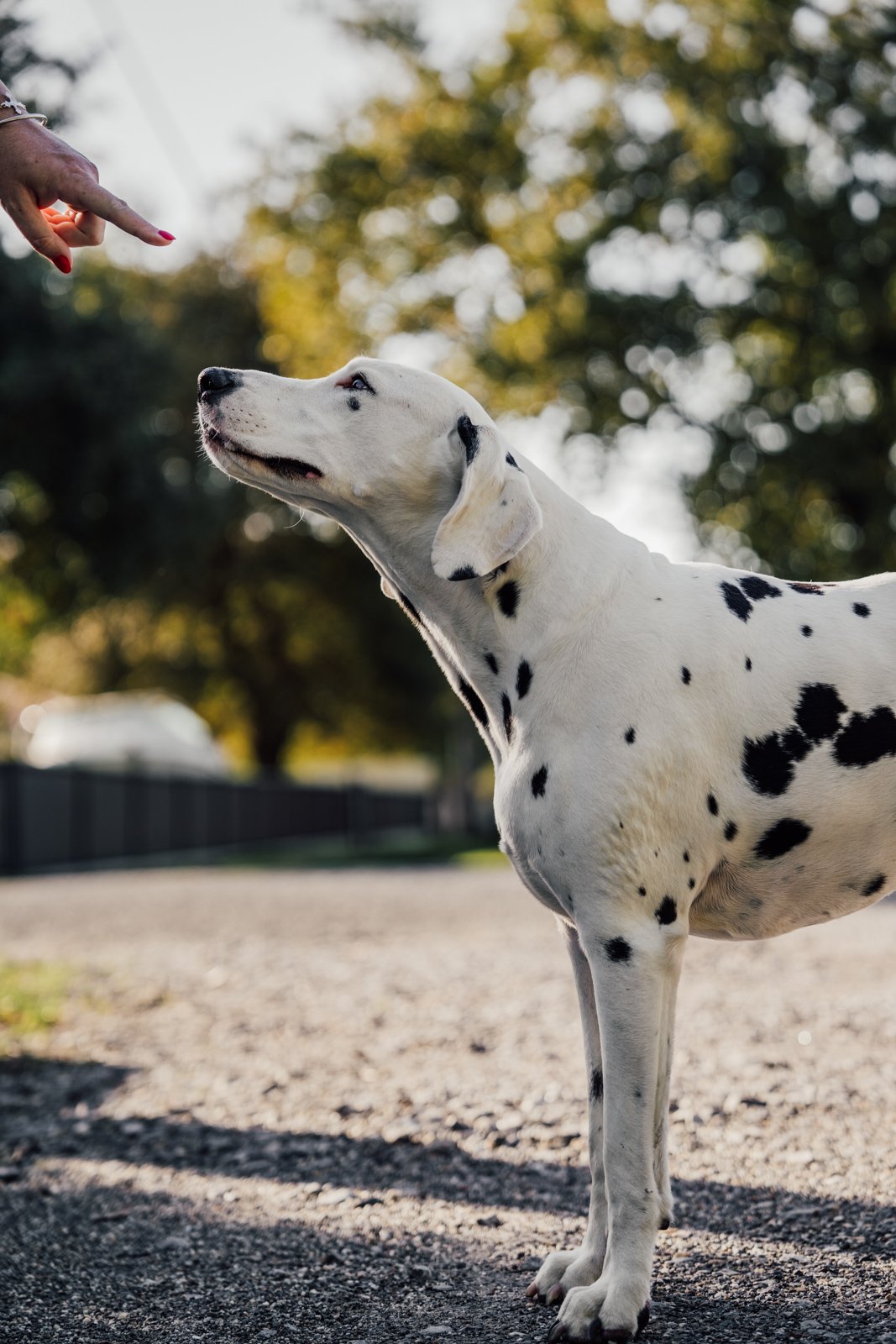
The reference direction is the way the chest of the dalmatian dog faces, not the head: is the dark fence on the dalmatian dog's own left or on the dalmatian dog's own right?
on the dalmatian dog's own right

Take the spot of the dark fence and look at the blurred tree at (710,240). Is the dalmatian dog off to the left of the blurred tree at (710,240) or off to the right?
right

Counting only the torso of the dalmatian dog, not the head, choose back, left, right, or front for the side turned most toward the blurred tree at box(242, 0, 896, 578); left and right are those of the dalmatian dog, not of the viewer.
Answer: right

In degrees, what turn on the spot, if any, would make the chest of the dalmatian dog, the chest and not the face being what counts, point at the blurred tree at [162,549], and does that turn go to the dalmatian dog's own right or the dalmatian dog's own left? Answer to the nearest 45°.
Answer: approximately 90° to the dalmatian dog's own right

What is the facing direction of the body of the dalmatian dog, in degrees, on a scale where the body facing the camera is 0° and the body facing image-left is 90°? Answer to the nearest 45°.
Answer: approximately 90°
